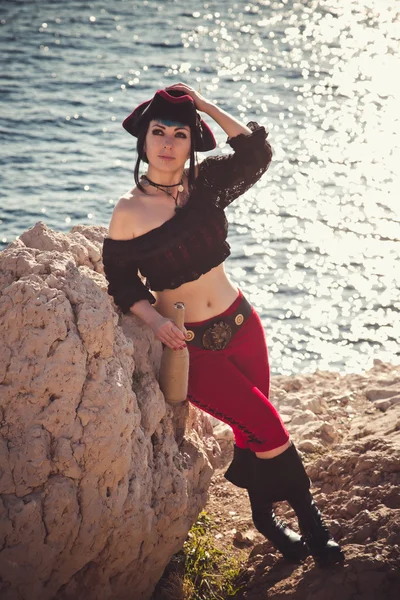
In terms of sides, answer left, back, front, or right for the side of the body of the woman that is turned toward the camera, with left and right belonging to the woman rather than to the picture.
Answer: front

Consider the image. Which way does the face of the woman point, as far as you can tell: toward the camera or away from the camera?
toward the camera

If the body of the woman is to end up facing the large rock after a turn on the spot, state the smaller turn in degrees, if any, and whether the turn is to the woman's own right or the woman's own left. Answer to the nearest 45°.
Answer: approximately 45° to the woman's own right
